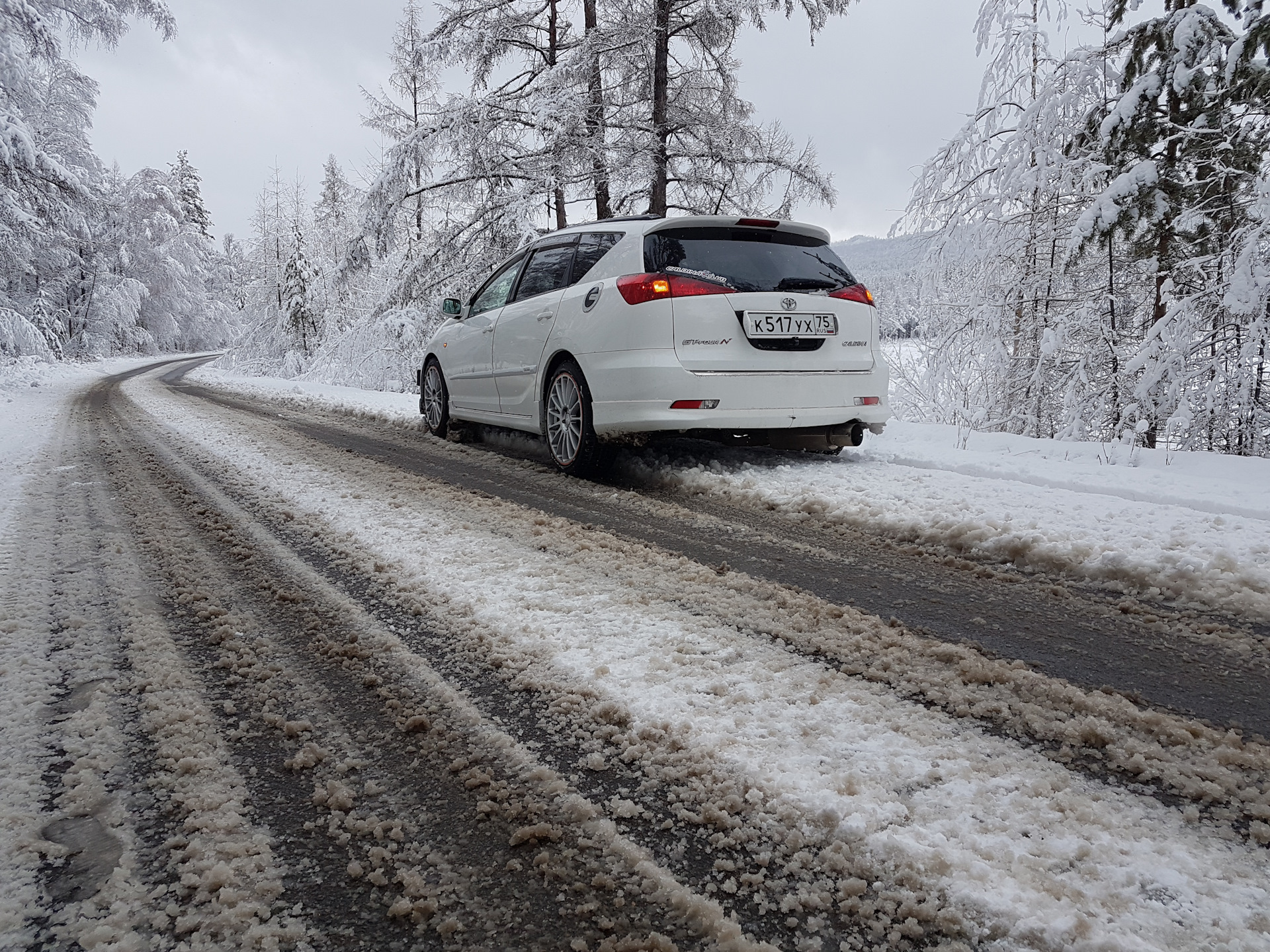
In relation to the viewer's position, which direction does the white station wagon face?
facing away from the viewer and to the left of the viewer

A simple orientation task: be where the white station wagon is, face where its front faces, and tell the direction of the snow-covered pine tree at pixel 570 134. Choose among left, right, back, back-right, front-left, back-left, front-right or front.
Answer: front-right

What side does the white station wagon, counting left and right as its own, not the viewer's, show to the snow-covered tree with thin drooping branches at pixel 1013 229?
right

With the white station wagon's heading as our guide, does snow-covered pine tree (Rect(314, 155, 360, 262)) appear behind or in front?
in front

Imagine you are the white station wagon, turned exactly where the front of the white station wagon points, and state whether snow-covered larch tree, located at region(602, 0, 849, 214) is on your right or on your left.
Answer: on your right

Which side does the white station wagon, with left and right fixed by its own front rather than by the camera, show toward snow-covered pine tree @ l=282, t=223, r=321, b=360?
front

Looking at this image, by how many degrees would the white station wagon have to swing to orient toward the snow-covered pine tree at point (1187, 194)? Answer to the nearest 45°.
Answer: approximately 90° to its right

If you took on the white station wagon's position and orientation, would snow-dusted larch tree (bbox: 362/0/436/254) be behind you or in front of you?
in front
